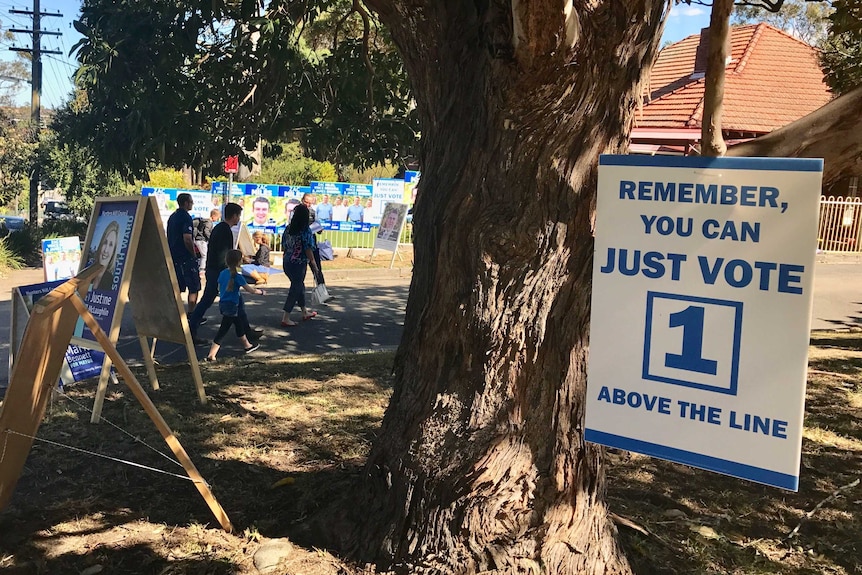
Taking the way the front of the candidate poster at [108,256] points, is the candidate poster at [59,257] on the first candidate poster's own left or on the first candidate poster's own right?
on the first candidate poster's own right

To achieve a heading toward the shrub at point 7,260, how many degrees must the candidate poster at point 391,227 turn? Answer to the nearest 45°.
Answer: approximately 90° to its right

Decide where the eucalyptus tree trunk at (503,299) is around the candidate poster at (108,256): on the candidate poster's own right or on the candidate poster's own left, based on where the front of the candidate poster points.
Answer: on the candidate poster's own left

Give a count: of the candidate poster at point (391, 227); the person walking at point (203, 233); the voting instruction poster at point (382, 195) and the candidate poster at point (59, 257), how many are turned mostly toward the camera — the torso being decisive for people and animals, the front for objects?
3
